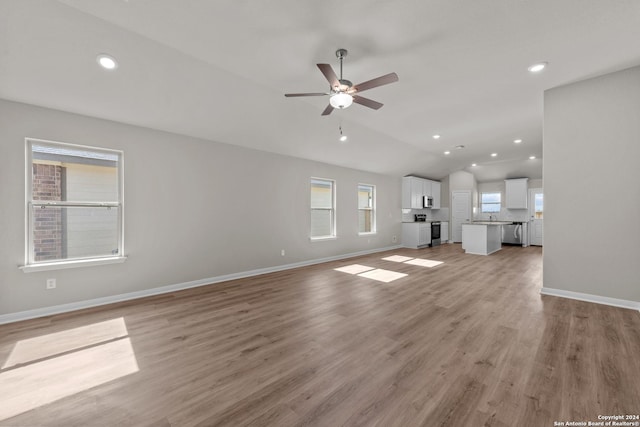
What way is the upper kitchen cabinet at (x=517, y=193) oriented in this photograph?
toward the camera

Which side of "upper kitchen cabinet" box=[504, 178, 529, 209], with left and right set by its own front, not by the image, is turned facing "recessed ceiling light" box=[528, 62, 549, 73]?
front

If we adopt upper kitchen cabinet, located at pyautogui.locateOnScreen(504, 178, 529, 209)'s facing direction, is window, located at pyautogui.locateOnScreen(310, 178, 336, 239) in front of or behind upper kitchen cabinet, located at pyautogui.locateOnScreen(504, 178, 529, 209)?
in front

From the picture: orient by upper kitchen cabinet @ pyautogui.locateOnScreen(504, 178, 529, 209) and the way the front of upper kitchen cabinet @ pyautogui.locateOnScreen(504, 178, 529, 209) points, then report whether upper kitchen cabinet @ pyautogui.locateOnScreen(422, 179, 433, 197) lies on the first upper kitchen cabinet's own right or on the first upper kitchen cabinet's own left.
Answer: on the first upper kitchen cabinet's own right

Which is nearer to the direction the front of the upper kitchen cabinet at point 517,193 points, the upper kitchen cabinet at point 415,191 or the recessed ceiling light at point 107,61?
the recessed ceiling light

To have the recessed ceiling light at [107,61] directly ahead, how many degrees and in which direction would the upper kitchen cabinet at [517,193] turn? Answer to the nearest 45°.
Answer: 0° — it already faces it

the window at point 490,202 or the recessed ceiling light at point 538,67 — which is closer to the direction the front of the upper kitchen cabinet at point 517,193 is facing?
the recessed ceiling light

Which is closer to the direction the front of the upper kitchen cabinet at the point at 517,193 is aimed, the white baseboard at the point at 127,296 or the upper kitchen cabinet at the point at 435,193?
the white baseboard

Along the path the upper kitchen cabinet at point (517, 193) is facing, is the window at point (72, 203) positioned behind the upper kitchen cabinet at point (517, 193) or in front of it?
in front

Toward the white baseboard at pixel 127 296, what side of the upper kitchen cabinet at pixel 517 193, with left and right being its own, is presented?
front
